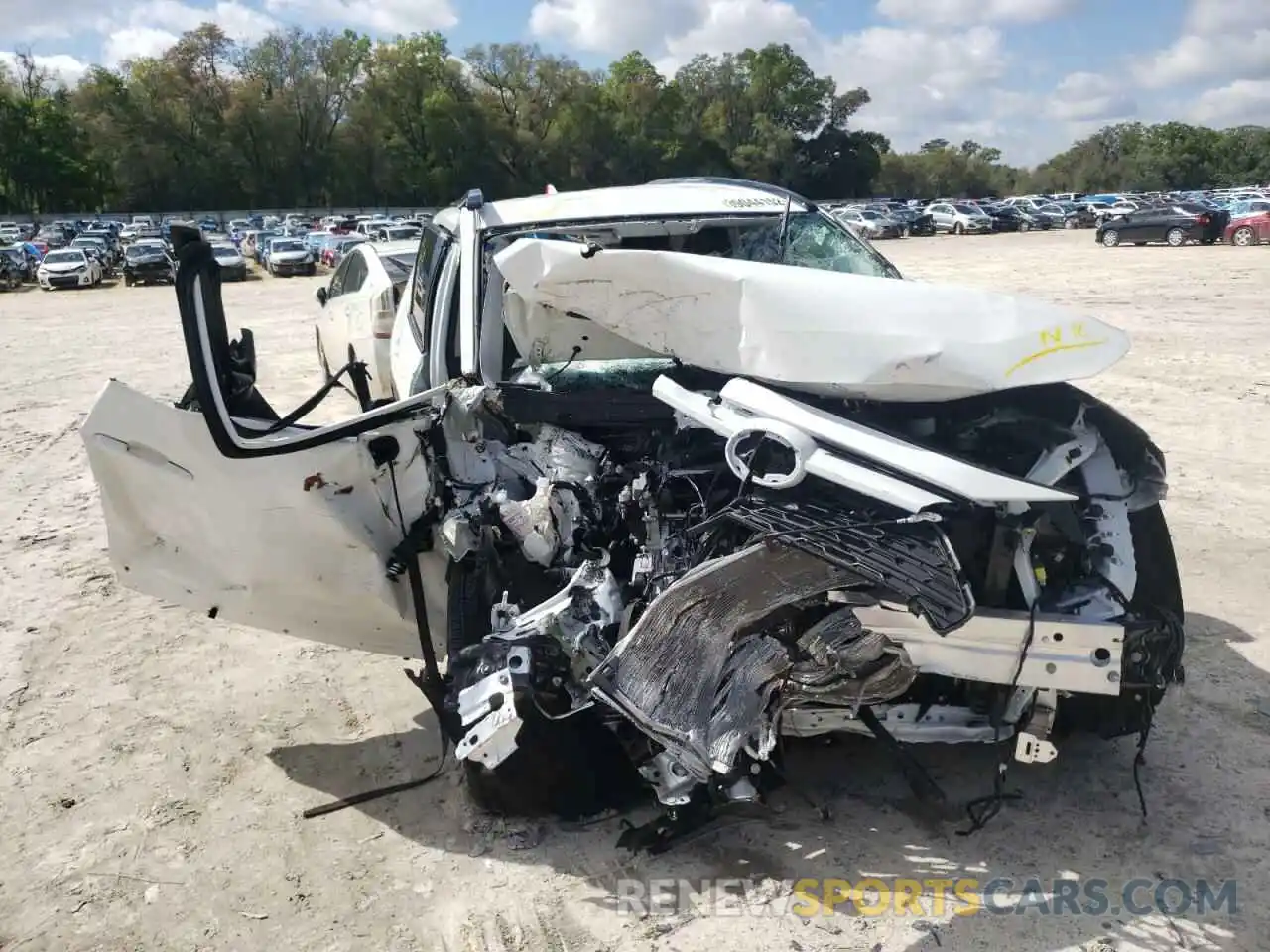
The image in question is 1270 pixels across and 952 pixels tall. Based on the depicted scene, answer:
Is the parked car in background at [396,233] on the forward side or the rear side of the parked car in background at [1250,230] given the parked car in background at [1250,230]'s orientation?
on the forward side

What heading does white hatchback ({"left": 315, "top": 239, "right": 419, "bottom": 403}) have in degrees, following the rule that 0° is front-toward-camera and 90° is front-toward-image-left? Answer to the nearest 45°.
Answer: approximately 135°

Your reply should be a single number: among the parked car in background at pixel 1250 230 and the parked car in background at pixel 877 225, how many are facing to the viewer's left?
1

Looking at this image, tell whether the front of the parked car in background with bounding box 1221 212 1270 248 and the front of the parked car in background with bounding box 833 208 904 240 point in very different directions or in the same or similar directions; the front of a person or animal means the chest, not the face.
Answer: very different directions

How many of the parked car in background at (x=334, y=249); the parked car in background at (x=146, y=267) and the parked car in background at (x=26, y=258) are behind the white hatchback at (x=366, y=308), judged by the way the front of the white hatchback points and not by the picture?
0

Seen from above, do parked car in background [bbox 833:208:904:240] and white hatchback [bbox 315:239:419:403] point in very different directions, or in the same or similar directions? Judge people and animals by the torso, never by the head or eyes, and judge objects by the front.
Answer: very different directions

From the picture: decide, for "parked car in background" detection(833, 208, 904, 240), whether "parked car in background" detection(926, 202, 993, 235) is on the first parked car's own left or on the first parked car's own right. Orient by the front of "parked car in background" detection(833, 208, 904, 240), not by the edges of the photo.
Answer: on the first parked car's own left

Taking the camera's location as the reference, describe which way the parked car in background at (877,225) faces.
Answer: facing the viewer and to the right of the viewer

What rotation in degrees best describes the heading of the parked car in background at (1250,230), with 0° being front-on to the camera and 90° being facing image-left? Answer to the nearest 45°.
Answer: approximately 90°
